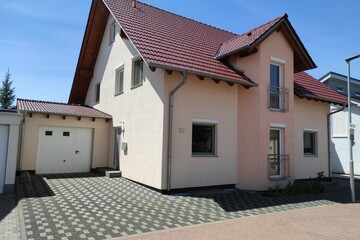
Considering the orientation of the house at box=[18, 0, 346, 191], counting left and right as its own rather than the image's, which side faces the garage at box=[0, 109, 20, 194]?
right

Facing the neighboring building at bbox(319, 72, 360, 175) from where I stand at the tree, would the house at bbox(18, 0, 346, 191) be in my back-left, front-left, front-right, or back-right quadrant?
front-right

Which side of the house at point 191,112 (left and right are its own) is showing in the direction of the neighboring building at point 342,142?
left

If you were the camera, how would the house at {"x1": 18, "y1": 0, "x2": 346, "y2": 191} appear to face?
facing the viewer and to the right of the viewer

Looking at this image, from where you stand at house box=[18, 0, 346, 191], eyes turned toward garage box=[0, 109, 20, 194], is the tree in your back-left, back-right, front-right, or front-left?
front-right

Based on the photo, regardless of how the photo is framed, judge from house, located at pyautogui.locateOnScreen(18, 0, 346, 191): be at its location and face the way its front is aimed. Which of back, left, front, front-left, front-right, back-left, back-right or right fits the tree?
back
